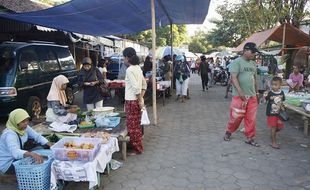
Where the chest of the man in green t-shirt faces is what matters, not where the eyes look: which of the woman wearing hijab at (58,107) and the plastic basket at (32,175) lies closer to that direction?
the plastic basket

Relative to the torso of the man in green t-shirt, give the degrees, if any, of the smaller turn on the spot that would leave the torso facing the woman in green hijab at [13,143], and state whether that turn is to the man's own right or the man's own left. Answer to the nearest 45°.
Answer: approximately 90° to the man's own right

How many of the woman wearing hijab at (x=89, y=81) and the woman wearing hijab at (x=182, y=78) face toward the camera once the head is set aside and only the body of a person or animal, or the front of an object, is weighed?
2

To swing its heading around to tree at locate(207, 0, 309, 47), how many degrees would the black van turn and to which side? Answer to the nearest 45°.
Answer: approximately 135° to its left

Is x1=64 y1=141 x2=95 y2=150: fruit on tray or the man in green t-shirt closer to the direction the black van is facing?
the fruit on tray

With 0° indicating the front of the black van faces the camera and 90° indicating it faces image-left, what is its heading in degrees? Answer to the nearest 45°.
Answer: approximately 45°

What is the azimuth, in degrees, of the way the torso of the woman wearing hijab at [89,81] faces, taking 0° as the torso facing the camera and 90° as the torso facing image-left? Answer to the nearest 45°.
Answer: approximately 0°

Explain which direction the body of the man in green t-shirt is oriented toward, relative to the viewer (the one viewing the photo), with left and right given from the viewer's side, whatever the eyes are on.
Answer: facing the viewer and to the right of the viewer

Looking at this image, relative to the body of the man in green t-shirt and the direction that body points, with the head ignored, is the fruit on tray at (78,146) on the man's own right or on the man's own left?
on the man's own right

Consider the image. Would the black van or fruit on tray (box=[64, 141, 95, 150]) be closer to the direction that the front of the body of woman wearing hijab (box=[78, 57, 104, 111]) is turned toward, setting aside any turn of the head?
the fruit on tray

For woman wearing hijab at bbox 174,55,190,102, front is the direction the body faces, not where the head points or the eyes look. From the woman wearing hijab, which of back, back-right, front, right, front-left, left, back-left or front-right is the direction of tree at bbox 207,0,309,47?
back-left

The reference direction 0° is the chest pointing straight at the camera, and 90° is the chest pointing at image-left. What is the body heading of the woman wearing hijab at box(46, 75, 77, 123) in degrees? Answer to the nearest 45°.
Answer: approximately 270°
